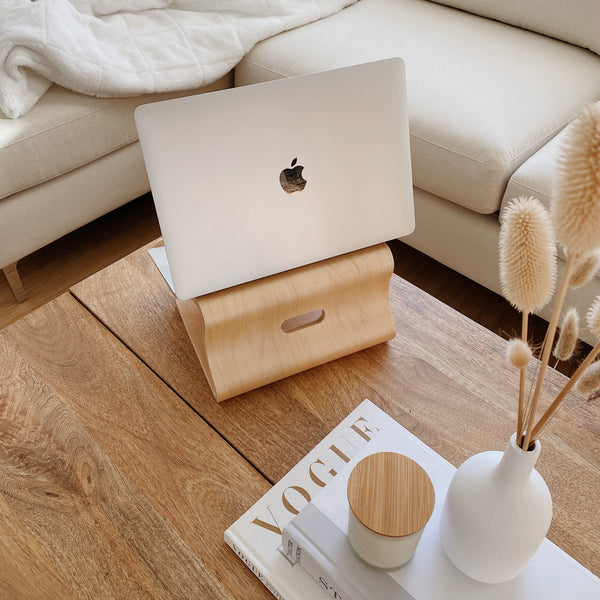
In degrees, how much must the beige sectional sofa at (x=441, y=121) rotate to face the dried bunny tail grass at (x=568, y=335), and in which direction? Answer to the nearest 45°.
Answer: approximately 45° to its left

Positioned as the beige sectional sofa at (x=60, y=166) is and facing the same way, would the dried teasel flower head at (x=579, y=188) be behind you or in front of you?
in front

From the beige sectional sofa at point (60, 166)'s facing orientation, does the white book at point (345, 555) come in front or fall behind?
in front

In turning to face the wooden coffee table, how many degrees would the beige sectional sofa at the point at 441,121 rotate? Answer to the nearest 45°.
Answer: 0° — it already faces it

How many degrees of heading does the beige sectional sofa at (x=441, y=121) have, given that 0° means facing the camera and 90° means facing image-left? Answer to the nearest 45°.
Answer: approximately 45°

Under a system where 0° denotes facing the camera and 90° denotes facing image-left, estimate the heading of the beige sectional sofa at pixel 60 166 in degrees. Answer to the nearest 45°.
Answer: approximately 315°

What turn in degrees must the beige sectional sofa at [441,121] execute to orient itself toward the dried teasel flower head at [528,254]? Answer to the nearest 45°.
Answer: approximately 45° to its left

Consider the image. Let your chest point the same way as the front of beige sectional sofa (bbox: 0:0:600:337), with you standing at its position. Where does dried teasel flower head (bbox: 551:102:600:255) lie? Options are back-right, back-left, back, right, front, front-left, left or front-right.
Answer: front-left

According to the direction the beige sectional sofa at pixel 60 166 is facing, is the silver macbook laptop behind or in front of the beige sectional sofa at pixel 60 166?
in front

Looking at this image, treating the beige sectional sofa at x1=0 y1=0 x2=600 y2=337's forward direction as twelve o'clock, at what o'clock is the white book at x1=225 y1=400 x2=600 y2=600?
The white book is roughly at 11 o'clock from the beige sectional sofa.

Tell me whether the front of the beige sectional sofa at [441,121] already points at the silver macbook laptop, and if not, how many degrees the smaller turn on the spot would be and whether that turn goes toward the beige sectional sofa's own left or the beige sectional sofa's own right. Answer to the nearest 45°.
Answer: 0° — it already faces it
